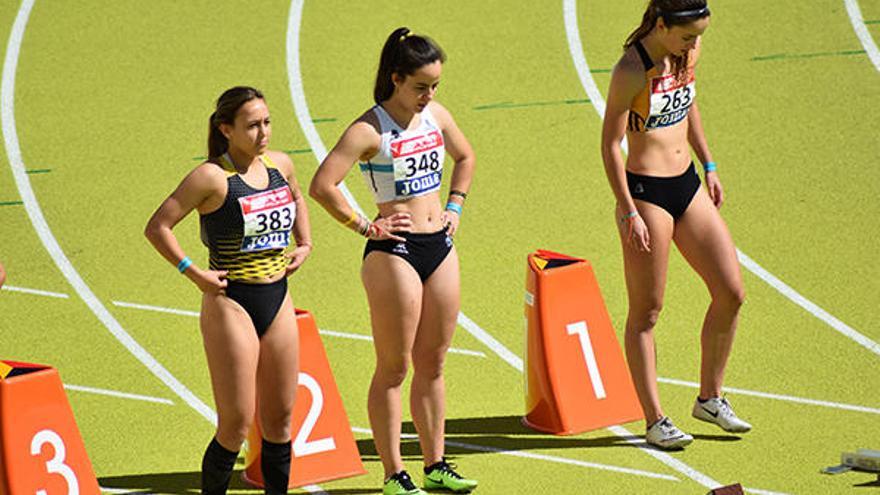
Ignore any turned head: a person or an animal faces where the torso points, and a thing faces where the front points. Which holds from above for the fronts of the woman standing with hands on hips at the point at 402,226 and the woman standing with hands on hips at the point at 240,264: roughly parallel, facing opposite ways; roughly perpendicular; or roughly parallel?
roughly parallel

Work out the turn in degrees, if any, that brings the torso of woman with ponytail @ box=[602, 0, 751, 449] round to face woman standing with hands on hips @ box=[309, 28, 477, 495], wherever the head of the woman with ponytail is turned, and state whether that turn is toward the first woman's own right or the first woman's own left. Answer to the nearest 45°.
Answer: approximately 90° to the first woman's own right

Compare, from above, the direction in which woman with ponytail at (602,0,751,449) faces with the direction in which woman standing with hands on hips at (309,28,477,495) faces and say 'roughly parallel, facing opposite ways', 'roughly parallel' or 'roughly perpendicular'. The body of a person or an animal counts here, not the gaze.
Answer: roughly parallel

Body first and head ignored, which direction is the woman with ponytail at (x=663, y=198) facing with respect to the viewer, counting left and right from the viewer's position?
facing the viewer and to the right of the viewer

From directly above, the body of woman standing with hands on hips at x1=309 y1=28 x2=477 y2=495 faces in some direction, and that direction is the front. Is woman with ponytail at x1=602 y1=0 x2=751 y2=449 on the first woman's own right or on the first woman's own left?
on the first woman's own left

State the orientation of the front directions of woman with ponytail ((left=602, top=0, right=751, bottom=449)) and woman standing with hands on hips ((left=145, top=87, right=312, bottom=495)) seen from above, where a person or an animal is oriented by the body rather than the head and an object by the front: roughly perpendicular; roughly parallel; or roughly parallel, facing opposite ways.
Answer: roughly parallel

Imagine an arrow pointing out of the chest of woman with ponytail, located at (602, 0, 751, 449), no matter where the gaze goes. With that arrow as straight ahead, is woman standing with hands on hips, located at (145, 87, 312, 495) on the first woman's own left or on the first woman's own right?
on the first woman's own right

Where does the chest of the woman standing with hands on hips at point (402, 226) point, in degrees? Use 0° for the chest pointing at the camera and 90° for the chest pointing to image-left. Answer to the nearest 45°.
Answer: approximately 315°

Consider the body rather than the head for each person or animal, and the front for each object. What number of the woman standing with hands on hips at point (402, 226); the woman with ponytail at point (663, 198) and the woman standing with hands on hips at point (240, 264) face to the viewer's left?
0

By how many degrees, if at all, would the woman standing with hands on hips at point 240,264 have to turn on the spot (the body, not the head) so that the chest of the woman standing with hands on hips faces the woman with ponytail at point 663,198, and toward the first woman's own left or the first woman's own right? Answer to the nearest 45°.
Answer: approximately 45° to the first woman's own left
